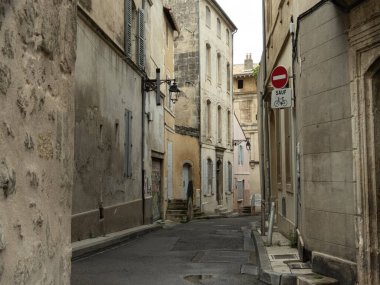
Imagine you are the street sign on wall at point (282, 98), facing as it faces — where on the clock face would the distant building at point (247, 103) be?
The distant building is roughly at 6 o'clock from the street sign on wall.

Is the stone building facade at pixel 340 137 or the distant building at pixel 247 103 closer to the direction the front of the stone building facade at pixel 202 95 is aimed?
the stone building facade

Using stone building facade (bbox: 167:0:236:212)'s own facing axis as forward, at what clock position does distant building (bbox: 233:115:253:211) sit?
The distant building is roughly at 8 o'clock from the stone building facade.

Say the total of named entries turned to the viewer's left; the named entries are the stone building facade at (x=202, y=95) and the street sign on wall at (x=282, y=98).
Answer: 0

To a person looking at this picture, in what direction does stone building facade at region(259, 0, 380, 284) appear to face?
facing the viewer and to the left of the viewer

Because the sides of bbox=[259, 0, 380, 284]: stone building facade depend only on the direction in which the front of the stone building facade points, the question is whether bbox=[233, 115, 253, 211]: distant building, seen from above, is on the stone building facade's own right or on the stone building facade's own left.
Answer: on the stone building facade's own right

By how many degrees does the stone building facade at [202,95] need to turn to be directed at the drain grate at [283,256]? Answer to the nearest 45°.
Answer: approximately 45° to its right

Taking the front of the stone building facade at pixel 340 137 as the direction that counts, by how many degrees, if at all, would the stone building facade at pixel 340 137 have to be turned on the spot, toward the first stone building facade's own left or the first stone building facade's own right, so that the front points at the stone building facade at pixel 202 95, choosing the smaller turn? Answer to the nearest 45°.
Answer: approximately 135° to the first stone building facade's own right

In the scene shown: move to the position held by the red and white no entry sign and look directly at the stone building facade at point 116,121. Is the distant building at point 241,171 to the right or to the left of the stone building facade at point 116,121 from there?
right

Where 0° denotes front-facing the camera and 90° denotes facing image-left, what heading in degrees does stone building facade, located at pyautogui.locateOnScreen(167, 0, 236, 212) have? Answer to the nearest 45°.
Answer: approximately 315°

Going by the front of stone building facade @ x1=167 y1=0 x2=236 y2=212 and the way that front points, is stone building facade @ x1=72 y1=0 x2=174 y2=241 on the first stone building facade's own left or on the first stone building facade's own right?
on the first stone building facade's own right

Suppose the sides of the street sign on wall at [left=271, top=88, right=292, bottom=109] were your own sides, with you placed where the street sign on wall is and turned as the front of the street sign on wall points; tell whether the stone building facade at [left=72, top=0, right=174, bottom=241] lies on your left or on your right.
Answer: on your right

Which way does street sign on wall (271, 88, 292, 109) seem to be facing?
toward the camera
